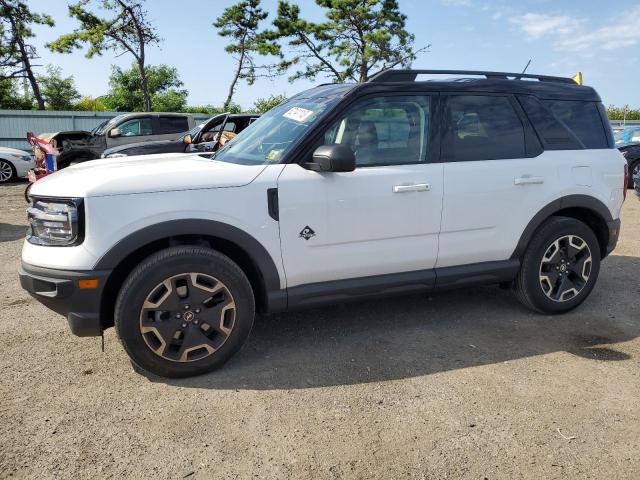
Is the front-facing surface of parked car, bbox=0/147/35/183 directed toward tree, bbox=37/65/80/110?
no

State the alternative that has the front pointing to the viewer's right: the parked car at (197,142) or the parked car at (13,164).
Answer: the parked car at (13,164)

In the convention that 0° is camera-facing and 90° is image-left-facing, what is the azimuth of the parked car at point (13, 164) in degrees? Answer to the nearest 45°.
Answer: approximately 270°

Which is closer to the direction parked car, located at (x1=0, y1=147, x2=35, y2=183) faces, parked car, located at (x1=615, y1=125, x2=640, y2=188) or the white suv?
the parked car

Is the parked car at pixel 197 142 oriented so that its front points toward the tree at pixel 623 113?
no

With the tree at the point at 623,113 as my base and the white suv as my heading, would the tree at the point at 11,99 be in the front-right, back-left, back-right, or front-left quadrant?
front-right

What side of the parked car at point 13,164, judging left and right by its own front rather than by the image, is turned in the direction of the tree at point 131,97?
left

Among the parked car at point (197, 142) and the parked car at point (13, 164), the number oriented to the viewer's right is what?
1

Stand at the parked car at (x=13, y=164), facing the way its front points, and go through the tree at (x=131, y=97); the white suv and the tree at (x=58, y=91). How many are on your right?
1

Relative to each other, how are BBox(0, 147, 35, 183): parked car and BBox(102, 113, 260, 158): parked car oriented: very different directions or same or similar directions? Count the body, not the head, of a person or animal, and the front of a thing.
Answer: very different directions

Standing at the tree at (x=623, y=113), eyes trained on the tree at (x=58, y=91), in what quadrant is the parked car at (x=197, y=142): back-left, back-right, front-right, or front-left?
front-left

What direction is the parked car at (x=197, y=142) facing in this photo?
to the viewer's left

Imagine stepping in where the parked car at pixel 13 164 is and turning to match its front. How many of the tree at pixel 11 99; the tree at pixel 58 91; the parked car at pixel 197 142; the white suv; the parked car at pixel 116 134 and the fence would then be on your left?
3

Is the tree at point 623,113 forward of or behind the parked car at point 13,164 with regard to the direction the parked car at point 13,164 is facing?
forward

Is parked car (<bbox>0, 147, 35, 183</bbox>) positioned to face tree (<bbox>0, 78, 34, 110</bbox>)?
no

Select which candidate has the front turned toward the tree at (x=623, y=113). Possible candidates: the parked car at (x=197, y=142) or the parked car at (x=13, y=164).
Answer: the parked car at (x=13, y=164)

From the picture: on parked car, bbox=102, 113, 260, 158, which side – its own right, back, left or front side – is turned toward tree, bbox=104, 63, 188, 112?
right
